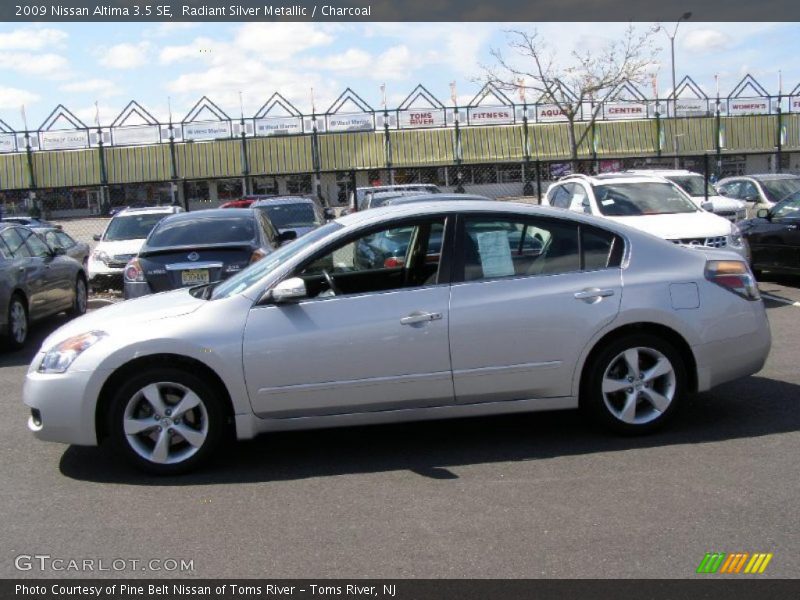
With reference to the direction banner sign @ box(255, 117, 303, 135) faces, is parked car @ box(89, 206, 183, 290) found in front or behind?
in front

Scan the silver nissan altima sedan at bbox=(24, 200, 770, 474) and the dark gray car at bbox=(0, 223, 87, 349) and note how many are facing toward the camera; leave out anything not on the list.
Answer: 0

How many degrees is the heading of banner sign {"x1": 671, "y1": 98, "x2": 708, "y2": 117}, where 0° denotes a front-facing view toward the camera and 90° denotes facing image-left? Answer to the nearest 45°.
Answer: approximately 0°

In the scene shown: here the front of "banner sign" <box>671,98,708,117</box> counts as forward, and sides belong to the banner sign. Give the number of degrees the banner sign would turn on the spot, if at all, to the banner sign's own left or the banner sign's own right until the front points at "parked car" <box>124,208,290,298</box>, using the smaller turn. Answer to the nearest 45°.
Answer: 0° — it already faces it

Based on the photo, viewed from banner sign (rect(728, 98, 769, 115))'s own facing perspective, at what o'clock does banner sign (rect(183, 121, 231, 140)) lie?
banner sign (rect(183, 121, 231, 140)) is roughly at 2 o'clock from banner sign (rect(728, 98, 769, 115)).

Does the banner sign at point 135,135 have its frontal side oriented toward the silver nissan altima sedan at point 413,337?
yes

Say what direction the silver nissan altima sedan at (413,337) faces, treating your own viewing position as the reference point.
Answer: facing to the left of the viewer

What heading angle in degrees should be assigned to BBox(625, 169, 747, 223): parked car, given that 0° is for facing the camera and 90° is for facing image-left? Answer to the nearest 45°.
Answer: approximately 315°

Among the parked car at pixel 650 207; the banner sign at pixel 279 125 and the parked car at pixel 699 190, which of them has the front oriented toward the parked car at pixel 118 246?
the banner sign

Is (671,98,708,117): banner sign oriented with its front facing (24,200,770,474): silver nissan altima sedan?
yes

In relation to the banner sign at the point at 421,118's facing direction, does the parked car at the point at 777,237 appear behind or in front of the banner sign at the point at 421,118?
in front

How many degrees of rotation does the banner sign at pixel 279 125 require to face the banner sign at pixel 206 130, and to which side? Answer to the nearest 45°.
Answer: approximately 90° to its right

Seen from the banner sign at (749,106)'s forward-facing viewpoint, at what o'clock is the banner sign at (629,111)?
the banner sign at (629,111) is roughly at 2 o'clock from the banner sign at (749,106).
